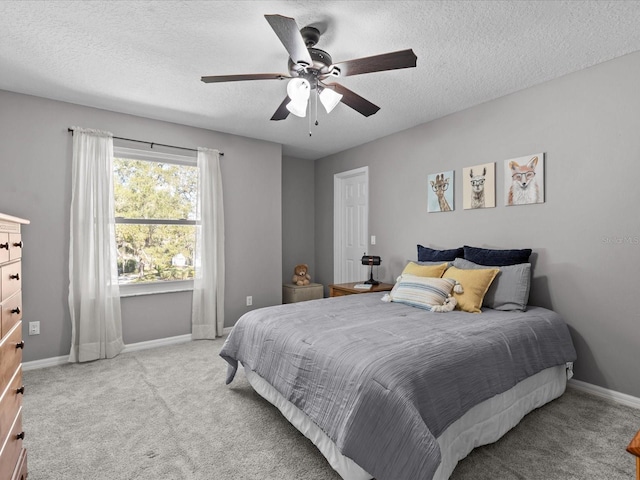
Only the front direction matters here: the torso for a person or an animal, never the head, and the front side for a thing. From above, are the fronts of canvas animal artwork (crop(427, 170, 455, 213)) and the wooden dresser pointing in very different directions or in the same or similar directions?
very different directions

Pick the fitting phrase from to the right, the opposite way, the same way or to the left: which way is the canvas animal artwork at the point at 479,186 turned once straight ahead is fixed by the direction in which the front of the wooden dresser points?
the opposite way

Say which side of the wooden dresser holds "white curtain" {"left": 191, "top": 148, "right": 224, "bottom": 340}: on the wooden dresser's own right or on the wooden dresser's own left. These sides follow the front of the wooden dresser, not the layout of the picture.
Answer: on the wooden dresser's own left

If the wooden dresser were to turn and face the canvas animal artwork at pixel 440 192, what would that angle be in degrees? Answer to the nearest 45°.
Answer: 0° — it already faces it

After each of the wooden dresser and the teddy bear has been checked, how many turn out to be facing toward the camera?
1

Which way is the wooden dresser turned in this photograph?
to the viewer's right

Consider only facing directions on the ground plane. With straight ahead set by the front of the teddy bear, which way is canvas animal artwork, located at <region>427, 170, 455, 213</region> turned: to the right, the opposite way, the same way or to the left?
to the right

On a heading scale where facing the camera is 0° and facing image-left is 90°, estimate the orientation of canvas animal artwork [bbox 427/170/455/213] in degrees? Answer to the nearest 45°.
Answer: approximately 45°

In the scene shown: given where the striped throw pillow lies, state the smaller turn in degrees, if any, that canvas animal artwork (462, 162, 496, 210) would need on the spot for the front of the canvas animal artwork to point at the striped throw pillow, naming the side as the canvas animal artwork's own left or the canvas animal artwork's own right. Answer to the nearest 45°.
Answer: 0° — it already faces it

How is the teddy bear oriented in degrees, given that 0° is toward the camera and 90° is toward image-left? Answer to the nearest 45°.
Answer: approximately 0°
